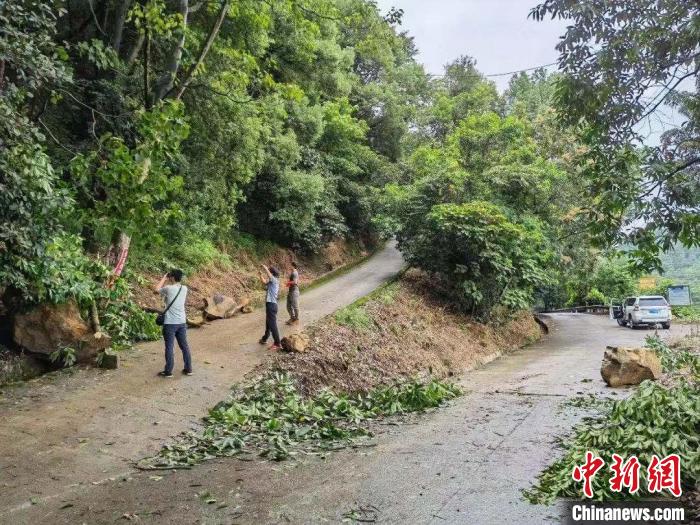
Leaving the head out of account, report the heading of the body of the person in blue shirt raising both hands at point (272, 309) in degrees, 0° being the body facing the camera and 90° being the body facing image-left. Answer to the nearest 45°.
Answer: approximately 90°

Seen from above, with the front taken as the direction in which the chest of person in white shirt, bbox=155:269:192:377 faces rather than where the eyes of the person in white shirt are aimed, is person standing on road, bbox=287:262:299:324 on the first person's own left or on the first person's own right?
on the first person's own right

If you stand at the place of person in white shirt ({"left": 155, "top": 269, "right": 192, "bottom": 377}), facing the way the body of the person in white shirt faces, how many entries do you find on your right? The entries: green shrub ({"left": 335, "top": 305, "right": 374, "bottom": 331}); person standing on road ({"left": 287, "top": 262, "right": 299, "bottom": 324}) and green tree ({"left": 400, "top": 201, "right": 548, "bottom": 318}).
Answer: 3

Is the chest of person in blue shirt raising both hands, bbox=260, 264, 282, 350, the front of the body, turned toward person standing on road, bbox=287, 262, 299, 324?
no

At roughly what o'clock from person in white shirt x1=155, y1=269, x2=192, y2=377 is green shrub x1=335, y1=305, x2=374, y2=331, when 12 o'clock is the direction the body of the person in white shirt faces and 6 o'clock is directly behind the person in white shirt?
The green shrub is roughly at 3 o'clock from the person in white shirt.
